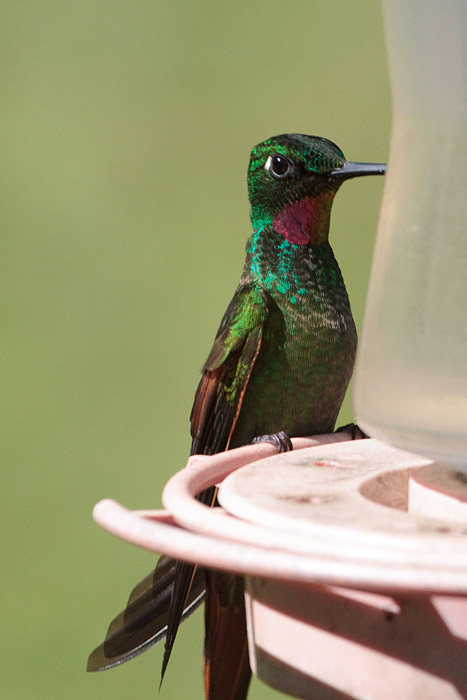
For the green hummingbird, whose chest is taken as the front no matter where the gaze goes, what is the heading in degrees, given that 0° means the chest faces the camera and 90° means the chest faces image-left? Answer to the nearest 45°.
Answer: approximately 315°

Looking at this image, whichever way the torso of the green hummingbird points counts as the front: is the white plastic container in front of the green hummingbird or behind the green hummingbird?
in front
